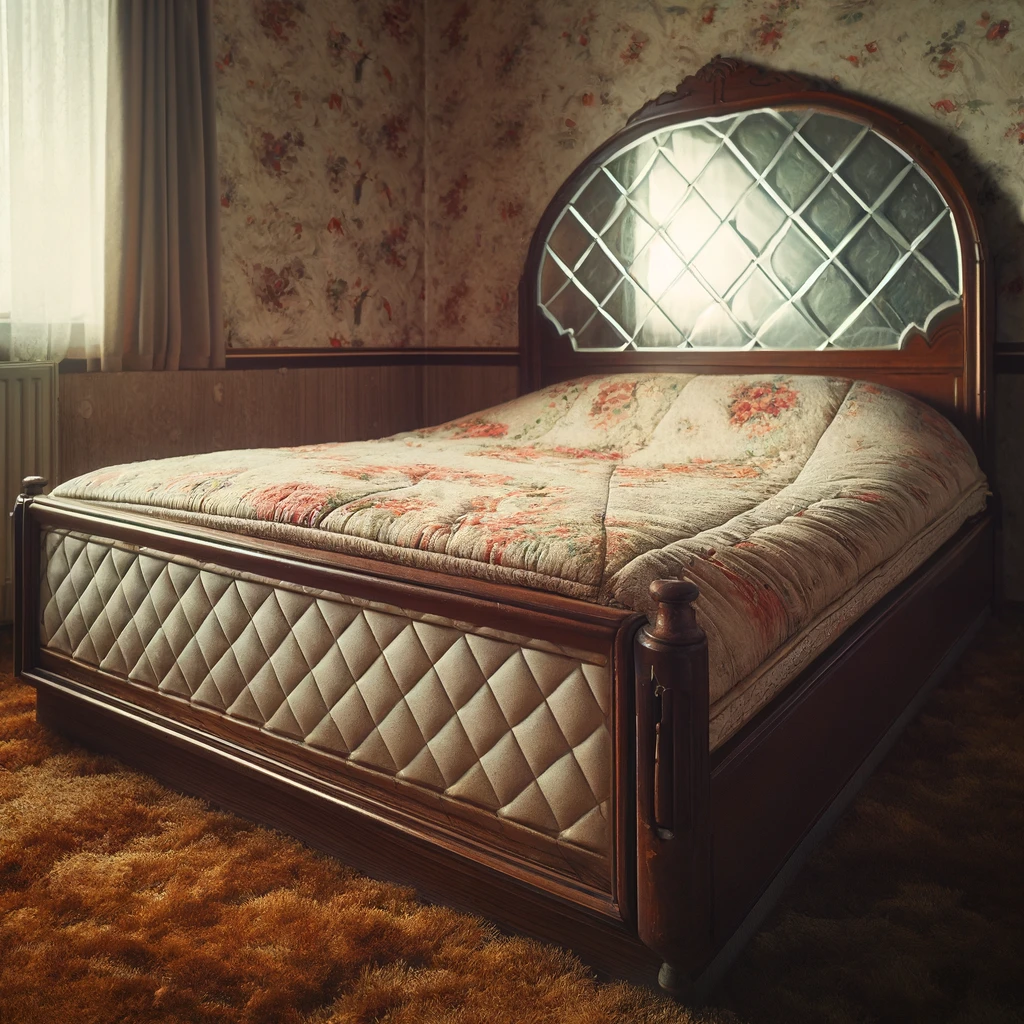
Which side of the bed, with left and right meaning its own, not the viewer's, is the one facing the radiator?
right

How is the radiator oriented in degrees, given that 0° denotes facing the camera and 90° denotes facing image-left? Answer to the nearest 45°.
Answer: approximately 0°

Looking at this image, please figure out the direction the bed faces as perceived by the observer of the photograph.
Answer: facing the viewer and to the left of the viewer

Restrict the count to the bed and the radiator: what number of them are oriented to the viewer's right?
0

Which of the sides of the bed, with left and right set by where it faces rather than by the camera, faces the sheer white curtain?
right
